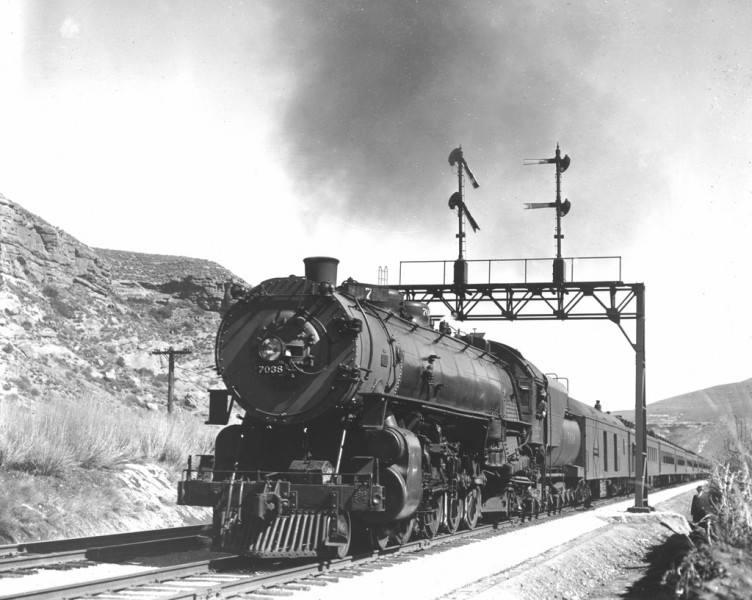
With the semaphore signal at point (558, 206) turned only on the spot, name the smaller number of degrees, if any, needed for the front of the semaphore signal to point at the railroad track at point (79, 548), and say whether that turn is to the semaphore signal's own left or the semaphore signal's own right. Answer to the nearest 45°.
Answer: approximately 135° to the semaphore signal's own left

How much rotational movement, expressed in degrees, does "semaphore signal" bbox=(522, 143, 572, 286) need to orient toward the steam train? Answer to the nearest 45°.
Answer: approximately 180°

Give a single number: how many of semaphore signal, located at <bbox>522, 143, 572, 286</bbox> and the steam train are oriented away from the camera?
1

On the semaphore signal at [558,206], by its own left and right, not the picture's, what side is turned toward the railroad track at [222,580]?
back

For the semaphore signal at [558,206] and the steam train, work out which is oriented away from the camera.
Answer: the semaphore signal

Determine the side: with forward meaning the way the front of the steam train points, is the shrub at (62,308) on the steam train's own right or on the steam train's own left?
on the steam train's own right

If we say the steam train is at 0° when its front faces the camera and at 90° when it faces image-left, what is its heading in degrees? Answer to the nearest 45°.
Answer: approximately 45°

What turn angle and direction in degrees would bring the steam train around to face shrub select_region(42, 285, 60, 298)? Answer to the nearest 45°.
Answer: approximately 90° to its right

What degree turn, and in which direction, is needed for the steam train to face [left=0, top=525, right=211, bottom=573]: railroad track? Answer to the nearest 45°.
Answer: approximately 45° to its right

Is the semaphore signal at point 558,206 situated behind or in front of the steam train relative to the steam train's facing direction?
behind

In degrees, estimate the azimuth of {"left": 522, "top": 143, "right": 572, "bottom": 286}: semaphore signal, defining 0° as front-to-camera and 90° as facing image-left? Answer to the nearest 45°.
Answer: approximately 180°
